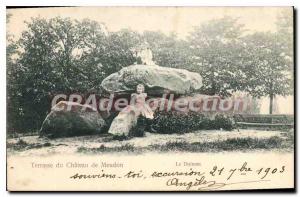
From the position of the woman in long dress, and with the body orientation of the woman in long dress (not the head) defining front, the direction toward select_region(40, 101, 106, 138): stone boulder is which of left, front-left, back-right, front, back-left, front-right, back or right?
right

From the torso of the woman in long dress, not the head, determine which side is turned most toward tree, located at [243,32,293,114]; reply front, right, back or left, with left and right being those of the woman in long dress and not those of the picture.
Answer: left

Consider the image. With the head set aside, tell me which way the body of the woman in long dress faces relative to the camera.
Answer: toward the camera

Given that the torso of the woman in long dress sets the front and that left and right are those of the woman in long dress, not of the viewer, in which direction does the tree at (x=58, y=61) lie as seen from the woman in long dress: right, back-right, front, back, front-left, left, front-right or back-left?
right
